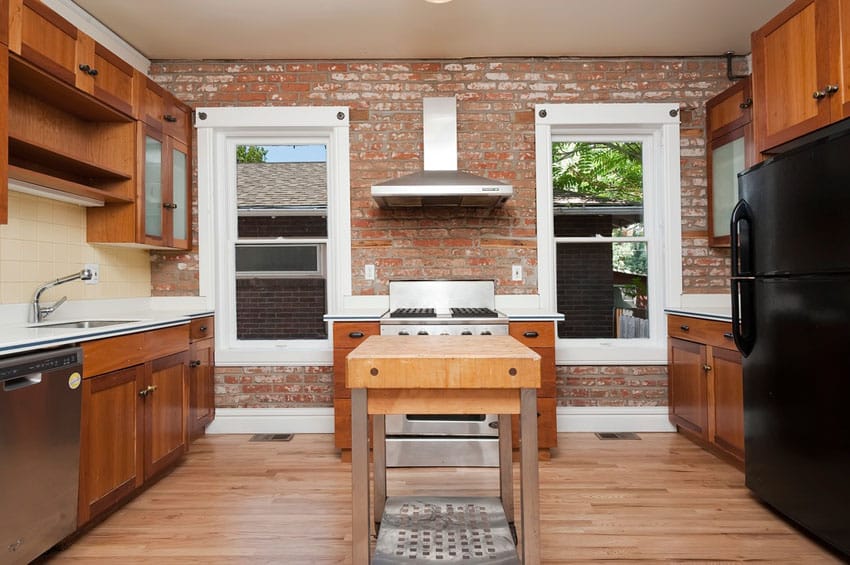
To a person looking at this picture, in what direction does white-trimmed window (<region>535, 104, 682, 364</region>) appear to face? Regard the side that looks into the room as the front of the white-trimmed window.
facing the viewer

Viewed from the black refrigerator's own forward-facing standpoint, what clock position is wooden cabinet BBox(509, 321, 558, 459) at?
The wooden cabinet is roughly at 2 o'clock from the black refrigerator.

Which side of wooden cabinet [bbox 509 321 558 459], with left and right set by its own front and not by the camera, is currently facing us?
front

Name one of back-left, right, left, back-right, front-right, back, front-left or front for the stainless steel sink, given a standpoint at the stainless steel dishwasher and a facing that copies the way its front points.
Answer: back-left

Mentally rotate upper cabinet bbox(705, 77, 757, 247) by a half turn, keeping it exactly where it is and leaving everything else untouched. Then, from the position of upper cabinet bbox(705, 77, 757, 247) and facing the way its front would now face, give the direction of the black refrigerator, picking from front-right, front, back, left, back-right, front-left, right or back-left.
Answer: back-right

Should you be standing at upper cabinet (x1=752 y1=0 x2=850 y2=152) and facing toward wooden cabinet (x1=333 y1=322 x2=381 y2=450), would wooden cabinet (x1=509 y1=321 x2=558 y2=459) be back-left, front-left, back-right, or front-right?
front-right

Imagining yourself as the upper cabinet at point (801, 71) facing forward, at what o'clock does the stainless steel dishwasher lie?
The stainless steel dishwasher is roughly at 12 o'clock from the upper cabinet.

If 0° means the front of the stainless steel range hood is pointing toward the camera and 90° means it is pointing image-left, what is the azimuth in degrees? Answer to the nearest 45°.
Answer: approximately 0°

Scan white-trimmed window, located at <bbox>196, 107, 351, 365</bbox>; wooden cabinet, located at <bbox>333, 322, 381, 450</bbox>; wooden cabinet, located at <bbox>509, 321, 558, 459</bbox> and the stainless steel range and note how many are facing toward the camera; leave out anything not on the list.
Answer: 4

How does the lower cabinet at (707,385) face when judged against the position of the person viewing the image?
facing the viewer and to the left of the viewer

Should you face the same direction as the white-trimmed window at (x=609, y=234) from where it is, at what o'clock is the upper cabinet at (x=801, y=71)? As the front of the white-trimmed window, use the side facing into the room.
The upper cabinet is roughly at 11 o'clock from the white-trimmed window.

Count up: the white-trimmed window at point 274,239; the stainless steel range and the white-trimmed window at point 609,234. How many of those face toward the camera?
3

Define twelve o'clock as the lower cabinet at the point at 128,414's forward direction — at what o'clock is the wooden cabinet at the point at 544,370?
The wooden cabinet is roughly at 11 o'clock from the lower cabinet.

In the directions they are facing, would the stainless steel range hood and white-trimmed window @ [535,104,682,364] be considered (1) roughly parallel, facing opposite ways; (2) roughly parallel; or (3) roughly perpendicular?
roughly parallel

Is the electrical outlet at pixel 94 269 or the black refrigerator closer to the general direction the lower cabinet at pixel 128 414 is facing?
the black refrigerator

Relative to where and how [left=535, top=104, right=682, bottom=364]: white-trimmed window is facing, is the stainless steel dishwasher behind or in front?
in front

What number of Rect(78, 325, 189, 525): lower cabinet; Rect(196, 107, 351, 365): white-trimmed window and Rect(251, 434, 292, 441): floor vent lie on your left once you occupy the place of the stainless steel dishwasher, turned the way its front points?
3

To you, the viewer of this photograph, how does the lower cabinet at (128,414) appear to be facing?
facing the viewer and to the right of the viewer

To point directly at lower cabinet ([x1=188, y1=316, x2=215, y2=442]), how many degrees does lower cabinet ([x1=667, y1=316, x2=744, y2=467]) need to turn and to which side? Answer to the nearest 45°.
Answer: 0° — it already faces it

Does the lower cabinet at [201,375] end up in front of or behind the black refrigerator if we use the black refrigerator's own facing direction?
in front
